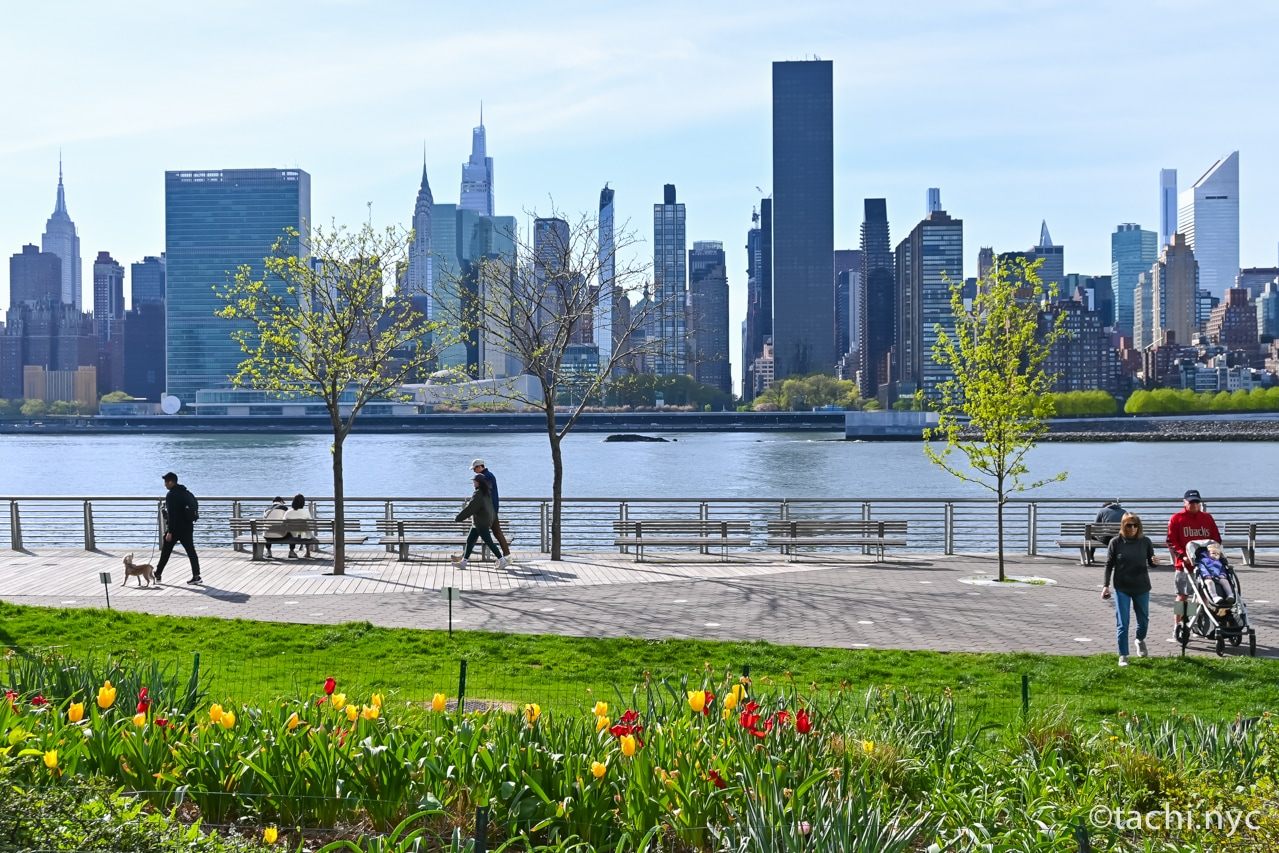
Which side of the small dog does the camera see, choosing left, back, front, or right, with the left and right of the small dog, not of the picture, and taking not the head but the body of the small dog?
left

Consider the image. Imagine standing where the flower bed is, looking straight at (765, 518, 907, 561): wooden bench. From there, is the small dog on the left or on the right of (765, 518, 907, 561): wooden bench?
left

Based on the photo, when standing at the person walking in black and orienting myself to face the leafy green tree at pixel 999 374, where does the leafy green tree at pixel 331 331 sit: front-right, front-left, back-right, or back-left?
front-left

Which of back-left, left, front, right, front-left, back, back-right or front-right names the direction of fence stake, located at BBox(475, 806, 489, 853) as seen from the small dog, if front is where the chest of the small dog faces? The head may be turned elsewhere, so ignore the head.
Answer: left

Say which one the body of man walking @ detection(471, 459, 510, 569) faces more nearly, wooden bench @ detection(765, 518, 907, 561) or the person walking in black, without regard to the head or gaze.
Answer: the person walking in black

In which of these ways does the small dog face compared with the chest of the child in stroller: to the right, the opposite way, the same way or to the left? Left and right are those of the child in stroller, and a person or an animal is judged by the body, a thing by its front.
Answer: to the right

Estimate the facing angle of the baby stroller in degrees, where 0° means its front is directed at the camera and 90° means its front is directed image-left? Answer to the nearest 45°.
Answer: approximately 315°

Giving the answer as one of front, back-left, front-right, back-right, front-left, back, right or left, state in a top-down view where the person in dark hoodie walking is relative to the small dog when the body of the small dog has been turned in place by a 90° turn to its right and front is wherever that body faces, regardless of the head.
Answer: right

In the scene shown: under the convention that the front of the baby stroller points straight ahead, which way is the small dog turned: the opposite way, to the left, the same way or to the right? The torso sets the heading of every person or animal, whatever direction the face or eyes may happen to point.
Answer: to the right
